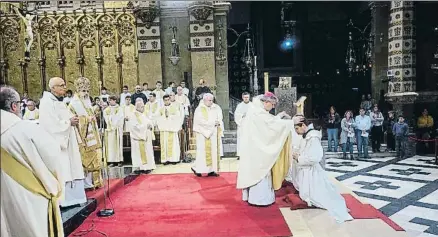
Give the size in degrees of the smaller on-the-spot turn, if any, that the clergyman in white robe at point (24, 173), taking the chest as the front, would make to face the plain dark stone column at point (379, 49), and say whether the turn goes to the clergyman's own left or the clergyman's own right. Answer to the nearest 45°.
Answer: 0° — they already face it

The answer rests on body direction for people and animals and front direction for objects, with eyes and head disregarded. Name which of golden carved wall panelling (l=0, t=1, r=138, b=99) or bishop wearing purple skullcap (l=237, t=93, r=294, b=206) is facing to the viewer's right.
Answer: the bishop wearing purple skullcap

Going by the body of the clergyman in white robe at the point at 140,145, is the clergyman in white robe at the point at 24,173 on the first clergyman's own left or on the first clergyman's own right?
on the first clergyman's own right

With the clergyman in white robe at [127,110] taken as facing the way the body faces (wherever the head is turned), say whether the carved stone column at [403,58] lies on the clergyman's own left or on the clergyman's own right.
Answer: on the clergyman's own left

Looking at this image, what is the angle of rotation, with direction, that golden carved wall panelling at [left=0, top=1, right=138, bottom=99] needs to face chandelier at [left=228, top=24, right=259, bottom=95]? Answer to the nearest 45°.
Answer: approximately 90° to its left

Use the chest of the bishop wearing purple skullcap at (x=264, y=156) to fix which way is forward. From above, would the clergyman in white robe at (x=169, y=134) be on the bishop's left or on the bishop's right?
on the bishop's left

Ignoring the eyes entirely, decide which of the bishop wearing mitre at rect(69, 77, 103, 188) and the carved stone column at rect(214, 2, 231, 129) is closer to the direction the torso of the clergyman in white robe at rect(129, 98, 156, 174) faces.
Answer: the bishop wearing mitre

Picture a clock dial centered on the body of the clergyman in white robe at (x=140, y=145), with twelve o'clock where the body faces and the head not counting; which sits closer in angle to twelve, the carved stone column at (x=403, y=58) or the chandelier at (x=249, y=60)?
the carved stone column

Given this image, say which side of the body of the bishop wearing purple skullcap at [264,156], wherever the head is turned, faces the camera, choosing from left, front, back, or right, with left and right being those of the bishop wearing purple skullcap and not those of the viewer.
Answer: right

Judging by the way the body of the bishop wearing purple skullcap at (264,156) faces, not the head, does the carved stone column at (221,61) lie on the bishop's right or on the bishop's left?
on the bishop's left

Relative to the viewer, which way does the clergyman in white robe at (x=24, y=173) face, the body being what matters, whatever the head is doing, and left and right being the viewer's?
facing away from the viewer and to the right of the viewer

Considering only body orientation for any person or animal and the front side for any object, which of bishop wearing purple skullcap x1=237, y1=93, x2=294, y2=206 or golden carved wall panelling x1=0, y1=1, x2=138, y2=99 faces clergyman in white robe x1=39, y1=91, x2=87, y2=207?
the golden carved wall panelling

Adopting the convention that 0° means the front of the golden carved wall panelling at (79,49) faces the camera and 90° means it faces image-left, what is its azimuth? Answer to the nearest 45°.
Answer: approximately 0°

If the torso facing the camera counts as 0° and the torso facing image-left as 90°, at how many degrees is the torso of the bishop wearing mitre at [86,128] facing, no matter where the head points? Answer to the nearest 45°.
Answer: approximately 315°

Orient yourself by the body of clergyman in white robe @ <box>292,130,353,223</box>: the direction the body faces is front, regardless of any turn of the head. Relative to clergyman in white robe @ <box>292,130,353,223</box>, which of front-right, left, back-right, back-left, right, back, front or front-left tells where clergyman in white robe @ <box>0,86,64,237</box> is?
front-left

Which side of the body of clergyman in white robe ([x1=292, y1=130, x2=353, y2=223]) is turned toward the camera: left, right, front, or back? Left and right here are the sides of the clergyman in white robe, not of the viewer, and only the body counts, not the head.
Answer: left

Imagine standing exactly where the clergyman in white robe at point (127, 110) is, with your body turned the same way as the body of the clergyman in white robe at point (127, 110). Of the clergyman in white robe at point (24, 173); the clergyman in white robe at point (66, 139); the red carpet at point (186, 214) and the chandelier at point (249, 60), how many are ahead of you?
3

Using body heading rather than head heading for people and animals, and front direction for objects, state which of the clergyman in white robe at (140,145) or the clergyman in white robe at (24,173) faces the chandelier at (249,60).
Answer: the clergyman in white robe at (24,173)
